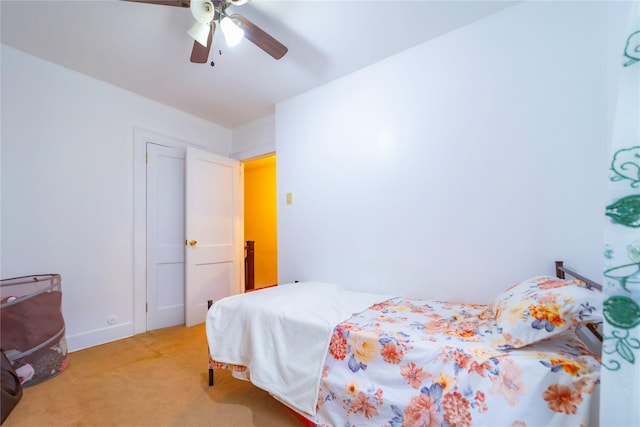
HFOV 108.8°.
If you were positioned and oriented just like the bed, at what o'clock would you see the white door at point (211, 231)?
The white door is roughly at 1 o'clock from the bed.

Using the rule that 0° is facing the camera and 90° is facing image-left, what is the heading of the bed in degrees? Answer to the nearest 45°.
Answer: approximately 90°

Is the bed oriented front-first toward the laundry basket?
yes

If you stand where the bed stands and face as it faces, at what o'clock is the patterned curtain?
The patterned curtain is roughly at 7 o'clock from the bed.

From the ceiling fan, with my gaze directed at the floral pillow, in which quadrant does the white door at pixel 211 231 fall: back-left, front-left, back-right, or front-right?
back-left
